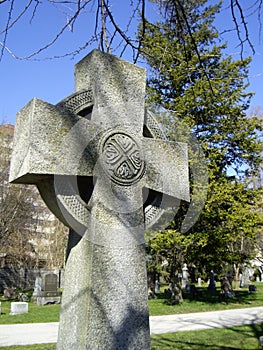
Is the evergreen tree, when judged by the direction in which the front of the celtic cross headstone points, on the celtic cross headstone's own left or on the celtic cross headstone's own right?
on the celtic cross headstone's own left

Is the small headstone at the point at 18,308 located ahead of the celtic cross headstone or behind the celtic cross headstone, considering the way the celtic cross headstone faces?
behind

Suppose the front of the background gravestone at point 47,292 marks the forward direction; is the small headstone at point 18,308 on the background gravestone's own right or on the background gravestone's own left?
on the background gravestone's own right

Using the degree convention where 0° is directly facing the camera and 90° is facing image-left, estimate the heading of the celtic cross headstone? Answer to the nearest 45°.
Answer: approximately 315°

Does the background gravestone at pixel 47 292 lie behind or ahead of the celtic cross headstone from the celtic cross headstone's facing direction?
behind

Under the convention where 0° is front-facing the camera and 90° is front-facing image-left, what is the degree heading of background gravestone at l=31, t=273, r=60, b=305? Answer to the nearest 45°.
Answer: approximately 315°
